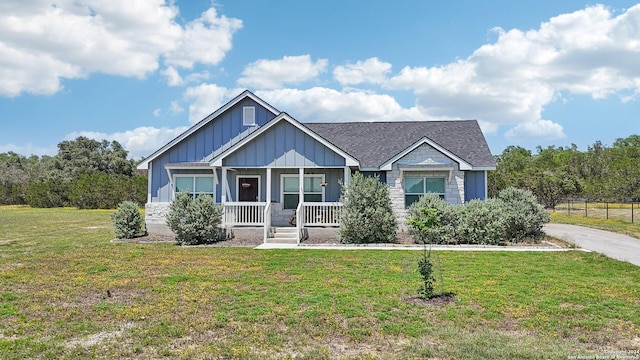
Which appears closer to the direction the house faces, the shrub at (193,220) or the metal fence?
the shrub

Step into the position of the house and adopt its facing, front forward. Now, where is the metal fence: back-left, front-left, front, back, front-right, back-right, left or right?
back-left

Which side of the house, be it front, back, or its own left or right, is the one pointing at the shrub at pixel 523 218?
left

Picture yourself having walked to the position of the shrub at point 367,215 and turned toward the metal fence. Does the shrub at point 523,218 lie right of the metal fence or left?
right

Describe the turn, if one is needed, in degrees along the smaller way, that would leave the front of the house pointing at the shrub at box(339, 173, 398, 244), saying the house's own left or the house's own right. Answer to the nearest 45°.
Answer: approximately 45° to the house's own left

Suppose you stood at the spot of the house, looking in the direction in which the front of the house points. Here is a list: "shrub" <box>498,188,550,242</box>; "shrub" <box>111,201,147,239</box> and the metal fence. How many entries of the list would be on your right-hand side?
1

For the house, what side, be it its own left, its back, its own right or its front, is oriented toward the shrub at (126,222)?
right

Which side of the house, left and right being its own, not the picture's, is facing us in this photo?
front

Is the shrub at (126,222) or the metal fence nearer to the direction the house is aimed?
the shrub
